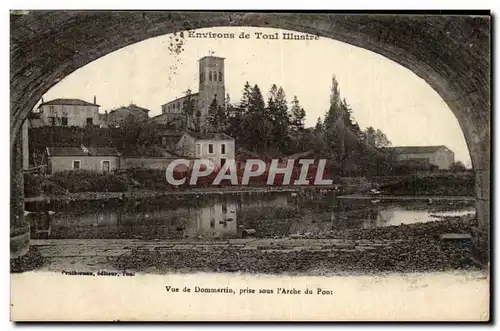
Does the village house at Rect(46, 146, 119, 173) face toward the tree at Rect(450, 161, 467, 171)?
no

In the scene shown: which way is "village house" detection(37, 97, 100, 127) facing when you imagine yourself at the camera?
facing the viewer

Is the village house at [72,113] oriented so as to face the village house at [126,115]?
no

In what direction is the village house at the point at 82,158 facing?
toward the camera
